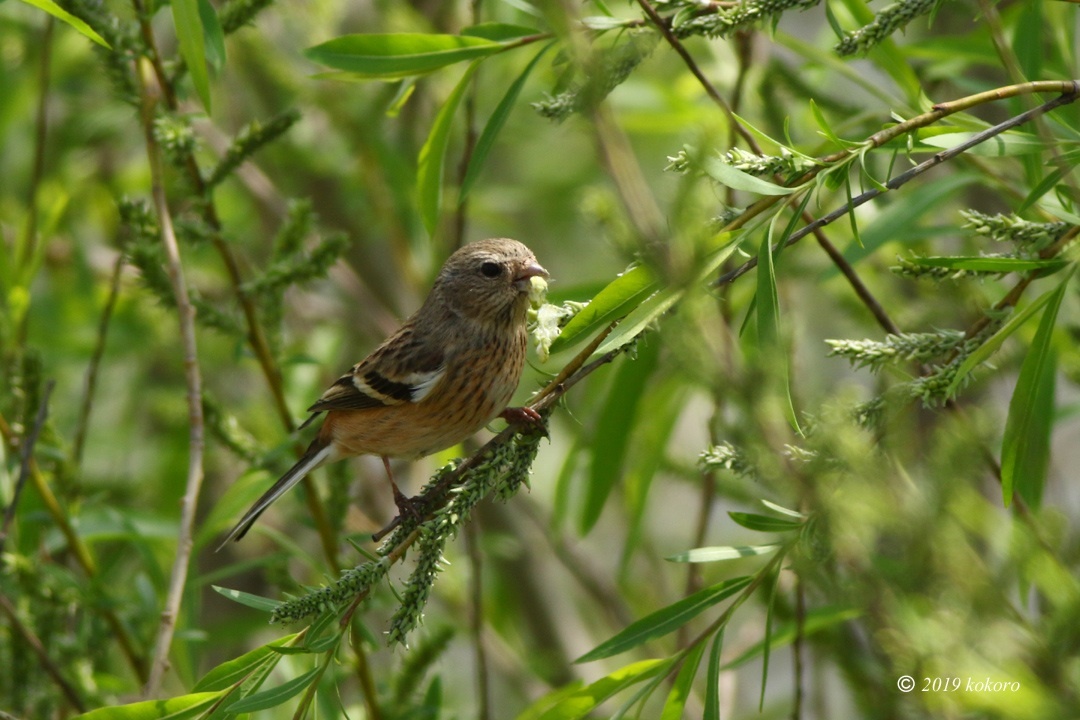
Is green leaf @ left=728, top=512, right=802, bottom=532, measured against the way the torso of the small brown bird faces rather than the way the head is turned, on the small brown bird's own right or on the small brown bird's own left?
on the small brown bird's own left

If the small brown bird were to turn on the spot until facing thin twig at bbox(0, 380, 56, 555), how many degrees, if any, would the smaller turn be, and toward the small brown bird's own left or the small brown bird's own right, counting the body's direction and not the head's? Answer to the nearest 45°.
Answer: approximately 135° to the small brown bird's own right

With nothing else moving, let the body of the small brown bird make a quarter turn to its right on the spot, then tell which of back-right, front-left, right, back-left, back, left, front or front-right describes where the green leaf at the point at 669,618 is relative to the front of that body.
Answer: left

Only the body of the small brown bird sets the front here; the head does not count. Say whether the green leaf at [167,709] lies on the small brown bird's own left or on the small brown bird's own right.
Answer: on the small brown bird's own right

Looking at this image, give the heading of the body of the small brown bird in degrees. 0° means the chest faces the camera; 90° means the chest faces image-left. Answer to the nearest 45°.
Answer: approximately 270°
